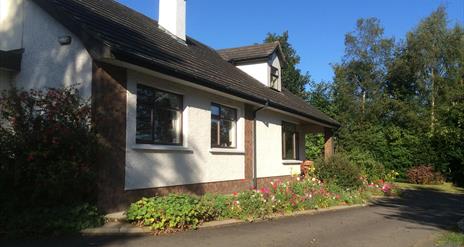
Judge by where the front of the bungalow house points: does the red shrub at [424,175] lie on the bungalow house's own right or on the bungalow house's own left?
on the bungalow house's own left

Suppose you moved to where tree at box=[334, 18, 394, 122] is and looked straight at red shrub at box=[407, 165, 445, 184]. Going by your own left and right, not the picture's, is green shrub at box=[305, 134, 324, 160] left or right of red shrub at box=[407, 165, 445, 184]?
right

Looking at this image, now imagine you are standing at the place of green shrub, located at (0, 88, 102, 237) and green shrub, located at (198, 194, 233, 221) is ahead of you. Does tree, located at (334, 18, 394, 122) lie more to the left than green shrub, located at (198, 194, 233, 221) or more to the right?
left

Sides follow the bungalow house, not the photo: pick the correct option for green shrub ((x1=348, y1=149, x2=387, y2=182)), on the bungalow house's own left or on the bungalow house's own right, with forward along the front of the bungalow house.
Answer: on the bungalow house's own left
